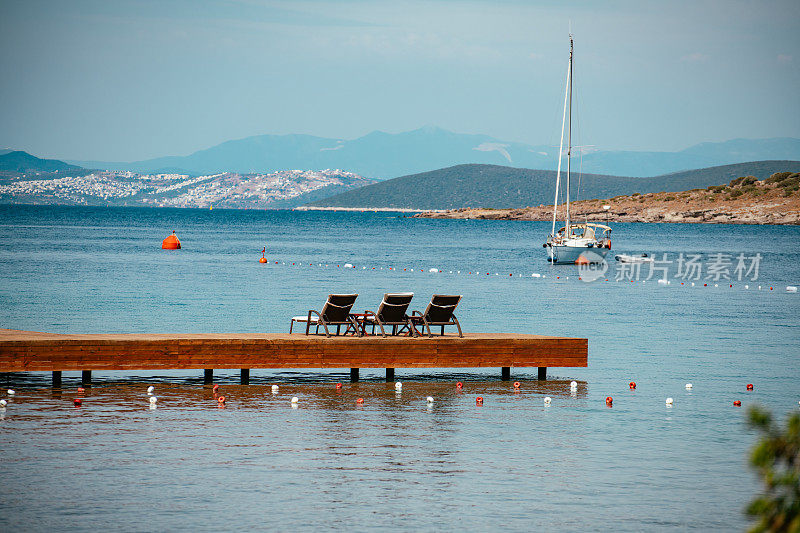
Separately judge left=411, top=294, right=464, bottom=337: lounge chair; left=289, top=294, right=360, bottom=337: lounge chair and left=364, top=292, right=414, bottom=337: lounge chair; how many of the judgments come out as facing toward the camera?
0

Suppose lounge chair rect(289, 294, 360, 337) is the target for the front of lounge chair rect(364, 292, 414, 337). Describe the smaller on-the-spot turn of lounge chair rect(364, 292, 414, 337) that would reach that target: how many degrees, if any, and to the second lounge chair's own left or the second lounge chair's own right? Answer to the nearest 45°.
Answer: approximately 45° to the second lounge chair's own left

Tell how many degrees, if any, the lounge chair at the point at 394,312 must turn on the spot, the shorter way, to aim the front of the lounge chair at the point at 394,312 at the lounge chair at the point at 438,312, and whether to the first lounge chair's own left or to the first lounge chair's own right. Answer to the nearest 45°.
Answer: approximately 135° to the first lounge chair's own right

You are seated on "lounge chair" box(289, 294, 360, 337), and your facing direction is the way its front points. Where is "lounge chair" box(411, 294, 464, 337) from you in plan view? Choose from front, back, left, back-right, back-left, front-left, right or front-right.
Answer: back-right

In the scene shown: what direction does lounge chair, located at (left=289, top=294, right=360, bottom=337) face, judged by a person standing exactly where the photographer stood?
facing away from the viewer and to the left of the viewer

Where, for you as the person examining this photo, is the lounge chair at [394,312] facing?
facing away from the viewer and to the left of the viewer

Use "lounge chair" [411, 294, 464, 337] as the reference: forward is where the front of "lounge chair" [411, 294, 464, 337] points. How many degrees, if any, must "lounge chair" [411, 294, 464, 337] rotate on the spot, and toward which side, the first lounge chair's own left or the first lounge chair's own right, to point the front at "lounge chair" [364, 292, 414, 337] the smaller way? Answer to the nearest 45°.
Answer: approximately 45° to the first lounge chair's own left

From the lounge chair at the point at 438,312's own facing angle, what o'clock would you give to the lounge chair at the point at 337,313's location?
the lounge chair at the point at 337,313 is roughly at 10 o'clock from the lounge chair at the point at 438,312.

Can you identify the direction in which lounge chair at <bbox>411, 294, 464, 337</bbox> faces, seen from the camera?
facing away from the viewer and to the left of the viewer

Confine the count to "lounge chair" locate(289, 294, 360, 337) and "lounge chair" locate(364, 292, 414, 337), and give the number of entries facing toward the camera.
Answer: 0
